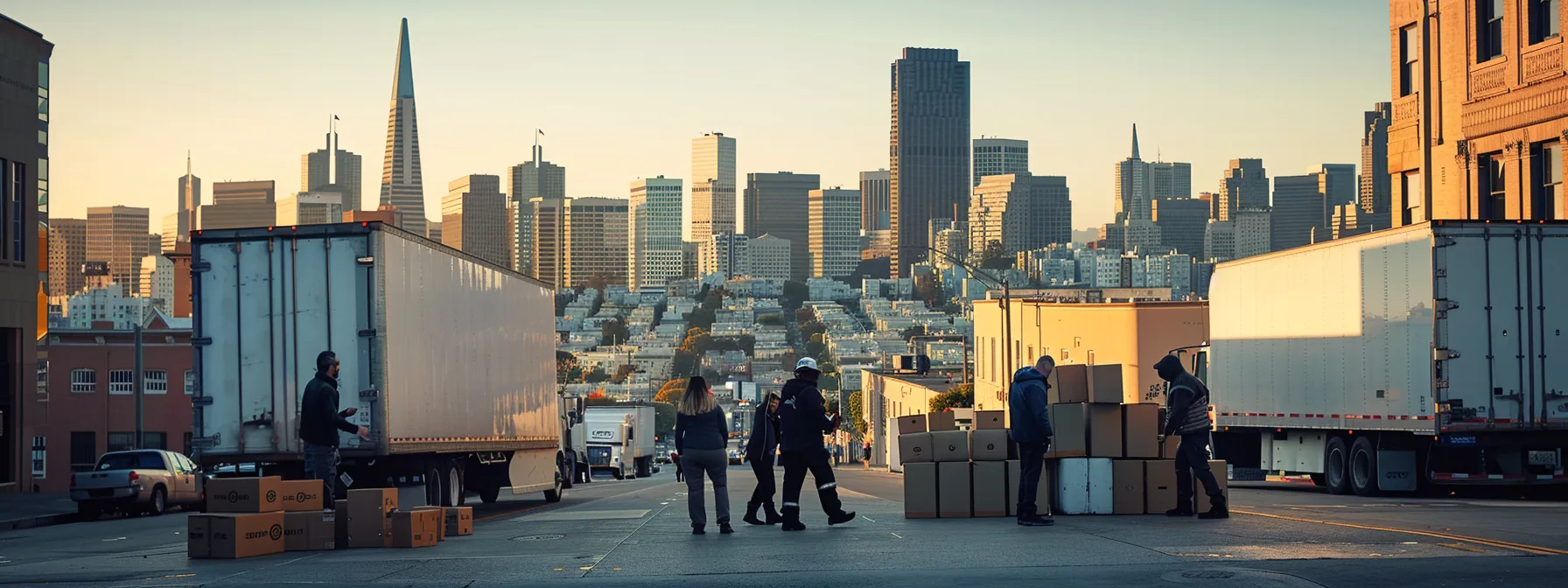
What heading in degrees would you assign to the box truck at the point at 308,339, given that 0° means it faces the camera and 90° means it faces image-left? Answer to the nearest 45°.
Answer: approximately 225°

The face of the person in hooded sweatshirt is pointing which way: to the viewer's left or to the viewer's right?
to the viewer's left

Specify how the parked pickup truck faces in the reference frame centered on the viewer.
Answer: facing away from the viewer and to the right of the viewer

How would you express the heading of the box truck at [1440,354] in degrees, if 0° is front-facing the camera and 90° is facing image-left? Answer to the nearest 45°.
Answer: approximately 135°

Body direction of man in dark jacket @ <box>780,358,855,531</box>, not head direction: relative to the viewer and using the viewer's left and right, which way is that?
facing away from the viewer and to the right of the viewer

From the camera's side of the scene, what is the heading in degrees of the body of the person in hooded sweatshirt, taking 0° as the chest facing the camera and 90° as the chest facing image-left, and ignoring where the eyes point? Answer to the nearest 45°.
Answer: approximately 90°

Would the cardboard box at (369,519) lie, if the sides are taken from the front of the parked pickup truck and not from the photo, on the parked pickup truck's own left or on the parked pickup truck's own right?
on the parked pickup truck's own right

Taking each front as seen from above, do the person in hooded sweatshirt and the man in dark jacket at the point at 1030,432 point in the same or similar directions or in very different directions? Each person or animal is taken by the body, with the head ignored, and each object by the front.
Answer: very different directions

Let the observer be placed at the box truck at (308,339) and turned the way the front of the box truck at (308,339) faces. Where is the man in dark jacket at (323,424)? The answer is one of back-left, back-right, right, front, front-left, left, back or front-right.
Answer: back-right

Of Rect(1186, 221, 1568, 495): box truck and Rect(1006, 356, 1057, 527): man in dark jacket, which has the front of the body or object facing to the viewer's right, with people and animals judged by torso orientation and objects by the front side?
the man in dark jacket

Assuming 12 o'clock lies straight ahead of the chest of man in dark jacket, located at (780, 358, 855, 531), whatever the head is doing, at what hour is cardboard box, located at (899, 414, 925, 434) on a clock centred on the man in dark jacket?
The cardboard box is roughly at 11 o'clock from the man in dark jacket.

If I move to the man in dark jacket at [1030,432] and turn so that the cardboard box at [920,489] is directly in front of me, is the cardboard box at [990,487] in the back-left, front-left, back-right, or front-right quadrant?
front-right
